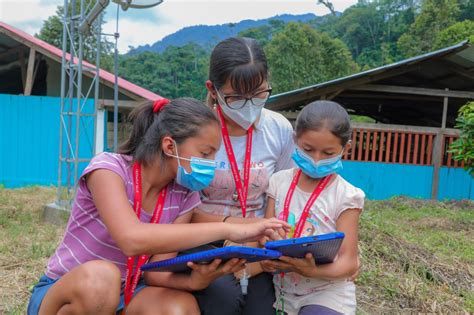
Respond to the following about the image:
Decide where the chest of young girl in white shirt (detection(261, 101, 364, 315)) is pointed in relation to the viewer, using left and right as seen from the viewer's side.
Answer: facing the viewer and to the left of the viewer

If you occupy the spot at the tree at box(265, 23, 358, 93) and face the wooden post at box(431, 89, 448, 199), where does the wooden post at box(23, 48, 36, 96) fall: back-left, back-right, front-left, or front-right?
front-right

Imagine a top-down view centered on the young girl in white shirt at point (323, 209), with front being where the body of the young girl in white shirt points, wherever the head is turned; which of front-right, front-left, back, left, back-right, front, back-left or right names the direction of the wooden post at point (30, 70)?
right

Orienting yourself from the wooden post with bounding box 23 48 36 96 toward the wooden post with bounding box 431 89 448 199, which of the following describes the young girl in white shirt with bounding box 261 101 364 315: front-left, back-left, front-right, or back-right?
front-right

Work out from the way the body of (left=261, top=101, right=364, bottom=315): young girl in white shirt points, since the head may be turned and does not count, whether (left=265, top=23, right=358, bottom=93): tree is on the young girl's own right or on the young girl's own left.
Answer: on the young girl's own right

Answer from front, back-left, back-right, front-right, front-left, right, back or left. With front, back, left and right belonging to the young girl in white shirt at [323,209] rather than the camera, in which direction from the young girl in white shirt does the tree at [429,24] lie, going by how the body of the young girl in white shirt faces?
back-right

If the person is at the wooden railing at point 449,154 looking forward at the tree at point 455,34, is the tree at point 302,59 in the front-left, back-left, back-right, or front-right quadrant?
front-left

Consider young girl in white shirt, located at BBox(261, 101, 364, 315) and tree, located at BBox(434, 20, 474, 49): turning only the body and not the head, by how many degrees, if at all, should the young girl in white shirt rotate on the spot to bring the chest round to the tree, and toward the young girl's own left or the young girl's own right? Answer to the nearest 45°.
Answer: approximately 135° to the young girl's own right

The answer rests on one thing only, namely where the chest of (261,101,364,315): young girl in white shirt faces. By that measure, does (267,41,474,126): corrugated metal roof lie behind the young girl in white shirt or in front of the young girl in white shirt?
behind
